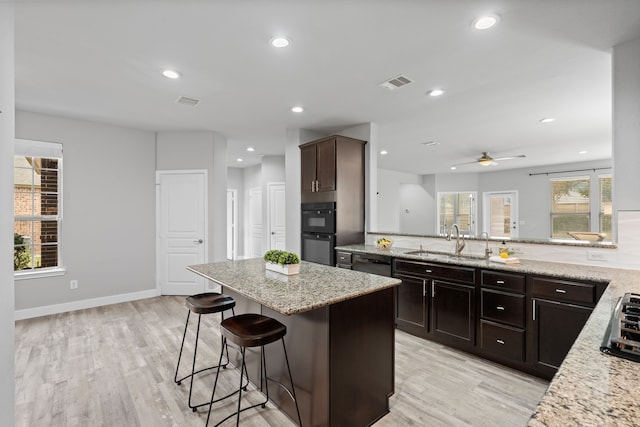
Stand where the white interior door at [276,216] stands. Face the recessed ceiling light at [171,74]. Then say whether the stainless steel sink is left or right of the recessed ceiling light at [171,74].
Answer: left

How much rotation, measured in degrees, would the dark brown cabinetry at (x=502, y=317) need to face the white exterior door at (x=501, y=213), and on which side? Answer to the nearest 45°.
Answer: approximately 135° to its right

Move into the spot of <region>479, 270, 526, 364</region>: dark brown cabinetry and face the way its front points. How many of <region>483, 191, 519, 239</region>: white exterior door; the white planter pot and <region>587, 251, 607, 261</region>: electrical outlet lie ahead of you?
1

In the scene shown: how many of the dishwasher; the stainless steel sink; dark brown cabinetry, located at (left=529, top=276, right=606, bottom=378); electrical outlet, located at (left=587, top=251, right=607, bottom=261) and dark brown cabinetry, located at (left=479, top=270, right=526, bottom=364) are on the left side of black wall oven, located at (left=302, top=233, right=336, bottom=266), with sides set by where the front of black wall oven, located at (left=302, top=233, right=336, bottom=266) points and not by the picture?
5

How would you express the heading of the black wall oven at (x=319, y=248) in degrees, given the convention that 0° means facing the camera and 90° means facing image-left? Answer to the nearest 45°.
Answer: approximately 45°

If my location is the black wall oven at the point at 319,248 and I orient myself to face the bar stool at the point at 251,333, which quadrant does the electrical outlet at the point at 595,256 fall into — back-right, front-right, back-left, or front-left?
front-left

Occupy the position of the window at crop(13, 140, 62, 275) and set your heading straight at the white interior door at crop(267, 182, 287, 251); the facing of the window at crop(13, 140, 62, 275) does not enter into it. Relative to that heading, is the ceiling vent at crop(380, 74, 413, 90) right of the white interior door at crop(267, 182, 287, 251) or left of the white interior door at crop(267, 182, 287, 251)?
right

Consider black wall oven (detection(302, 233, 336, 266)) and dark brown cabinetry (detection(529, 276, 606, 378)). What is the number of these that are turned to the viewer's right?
0

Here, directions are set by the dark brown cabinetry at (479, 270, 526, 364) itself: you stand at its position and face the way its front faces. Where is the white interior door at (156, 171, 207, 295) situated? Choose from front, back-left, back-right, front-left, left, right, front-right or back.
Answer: front-right

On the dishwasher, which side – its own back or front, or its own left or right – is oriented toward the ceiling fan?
back

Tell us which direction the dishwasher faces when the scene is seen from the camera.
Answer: facing the viewer and to the left of the viewer

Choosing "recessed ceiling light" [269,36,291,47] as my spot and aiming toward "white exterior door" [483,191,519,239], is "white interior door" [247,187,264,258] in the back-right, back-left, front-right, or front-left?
front-left

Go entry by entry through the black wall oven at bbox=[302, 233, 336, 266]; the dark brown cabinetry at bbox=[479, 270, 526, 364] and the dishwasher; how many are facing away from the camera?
0

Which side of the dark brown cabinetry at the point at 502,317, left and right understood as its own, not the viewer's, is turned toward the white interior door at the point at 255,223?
right

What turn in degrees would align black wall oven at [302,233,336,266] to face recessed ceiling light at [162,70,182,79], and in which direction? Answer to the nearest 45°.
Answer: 0° — it already faces it

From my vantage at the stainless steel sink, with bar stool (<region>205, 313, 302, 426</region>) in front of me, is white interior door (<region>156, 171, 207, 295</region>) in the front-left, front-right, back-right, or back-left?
front-right

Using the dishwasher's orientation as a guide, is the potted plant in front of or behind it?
in front
